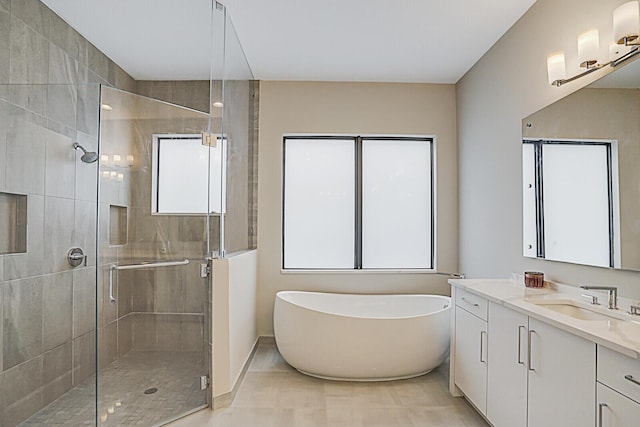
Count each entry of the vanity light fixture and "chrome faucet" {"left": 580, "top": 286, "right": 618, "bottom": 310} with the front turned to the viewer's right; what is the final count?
0

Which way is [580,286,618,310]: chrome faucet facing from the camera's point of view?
to the viewer's left

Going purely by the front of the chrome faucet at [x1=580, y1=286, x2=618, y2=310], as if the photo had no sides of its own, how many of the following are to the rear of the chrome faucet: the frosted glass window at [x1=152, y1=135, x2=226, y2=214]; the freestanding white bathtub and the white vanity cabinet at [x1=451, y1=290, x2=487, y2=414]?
0

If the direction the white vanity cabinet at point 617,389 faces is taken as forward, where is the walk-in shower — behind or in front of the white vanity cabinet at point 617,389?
in front

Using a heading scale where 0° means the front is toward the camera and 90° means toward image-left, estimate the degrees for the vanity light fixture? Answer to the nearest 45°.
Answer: approximately 45°

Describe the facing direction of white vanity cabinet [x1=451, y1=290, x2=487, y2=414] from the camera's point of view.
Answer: facing the viewer and to the left of the viewer

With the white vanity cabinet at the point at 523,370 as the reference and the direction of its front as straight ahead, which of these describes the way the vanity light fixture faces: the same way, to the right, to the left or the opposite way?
the same way

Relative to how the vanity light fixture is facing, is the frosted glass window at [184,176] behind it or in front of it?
in front

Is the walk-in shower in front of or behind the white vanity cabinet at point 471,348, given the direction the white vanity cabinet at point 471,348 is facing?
in front

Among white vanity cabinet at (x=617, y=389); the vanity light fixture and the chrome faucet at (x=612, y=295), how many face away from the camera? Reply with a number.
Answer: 0
